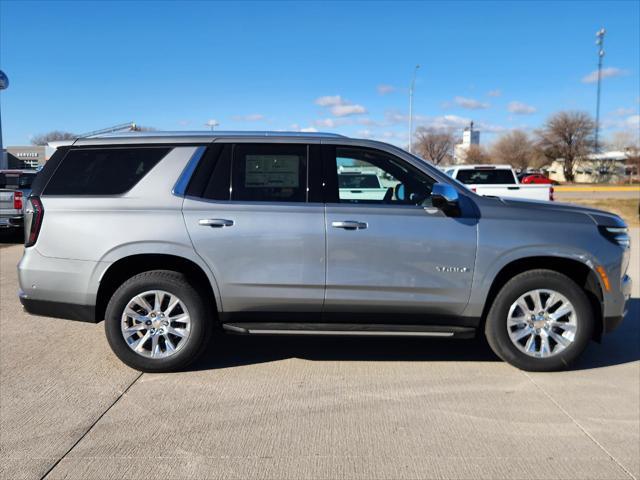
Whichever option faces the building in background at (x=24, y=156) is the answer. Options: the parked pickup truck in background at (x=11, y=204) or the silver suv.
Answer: the parked pickup truck in background

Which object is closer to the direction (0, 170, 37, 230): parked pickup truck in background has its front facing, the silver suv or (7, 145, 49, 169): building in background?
the building in background

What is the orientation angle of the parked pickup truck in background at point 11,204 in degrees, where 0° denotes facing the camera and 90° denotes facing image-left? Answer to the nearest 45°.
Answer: approximately 180°

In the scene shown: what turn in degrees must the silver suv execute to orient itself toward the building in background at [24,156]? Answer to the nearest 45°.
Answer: approximately 135° to its left

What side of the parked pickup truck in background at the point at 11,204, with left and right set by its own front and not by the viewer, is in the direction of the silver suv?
back

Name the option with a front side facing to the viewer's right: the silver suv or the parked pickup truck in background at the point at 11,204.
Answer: the silver suv

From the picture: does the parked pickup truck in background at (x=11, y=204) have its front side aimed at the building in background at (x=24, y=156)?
yes

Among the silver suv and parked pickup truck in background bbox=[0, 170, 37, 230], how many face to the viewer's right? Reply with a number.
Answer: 1

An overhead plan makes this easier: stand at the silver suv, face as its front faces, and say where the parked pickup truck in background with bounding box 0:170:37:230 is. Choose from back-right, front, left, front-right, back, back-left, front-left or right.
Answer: back-left

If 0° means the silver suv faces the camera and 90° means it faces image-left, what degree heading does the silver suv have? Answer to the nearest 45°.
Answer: approximately 270°
